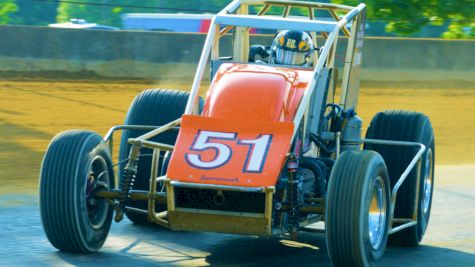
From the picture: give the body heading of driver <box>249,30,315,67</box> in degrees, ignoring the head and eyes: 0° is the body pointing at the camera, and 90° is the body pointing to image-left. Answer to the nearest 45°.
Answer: approximately 0°
